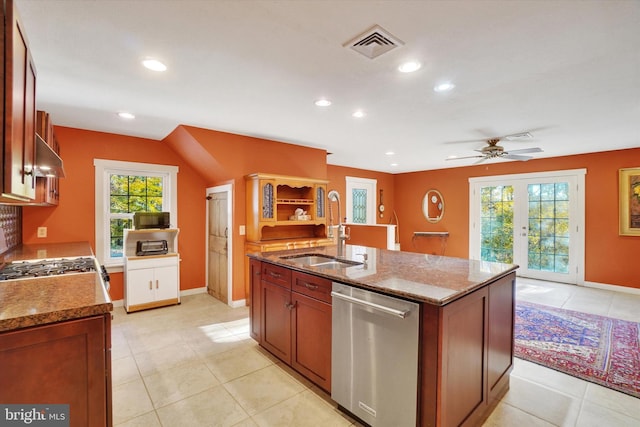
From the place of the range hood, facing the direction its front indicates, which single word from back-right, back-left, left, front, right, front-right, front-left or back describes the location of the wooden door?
front-left

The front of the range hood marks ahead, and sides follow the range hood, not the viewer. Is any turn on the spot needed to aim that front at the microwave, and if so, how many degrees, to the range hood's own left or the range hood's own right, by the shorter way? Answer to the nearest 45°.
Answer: approximately 45° to the range hood's own left

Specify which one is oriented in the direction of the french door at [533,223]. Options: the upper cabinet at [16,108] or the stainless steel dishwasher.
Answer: the upper cabinet

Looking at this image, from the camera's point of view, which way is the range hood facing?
to the viewer's right

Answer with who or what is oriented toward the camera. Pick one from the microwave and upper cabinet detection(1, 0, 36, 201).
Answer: the microwave

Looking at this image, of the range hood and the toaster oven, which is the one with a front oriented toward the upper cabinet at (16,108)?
the toaster oven

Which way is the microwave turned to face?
toward the camera

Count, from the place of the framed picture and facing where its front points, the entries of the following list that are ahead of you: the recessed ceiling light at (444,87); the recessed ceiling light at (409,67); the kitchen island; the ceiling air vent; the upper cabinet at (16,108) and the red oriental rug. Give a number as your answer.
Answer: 6

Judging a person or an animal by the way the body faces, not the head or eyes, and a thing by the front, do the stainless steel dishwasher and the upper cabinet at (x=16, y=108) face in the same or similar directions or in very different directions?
very different directions

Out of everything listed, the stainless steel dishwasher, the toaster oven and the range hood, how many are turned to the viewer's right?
1

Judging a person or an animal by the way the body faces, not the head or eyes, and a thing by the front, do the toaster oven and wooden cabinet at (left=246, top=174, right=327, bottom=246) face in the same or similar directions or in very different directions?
same or similar directions

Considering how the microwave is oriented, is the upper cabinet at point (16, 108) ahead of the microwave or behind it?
ahead

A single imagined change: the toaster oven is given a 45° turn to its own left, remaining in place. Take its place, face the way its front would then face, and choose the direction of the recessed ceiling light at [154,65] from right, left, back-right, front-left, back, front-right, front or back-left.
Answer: front-right

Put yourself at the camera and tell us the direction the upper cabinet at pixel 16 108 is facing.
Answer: facing to the right of the viewer

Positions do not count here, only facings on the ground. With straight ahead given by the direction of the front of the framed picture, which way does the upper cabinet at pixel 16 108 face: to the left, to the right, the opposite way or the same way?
the opposite way

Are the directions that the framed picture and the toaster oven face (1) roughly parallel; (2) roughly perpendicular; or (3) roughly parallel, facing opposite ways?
roughly perpendicular

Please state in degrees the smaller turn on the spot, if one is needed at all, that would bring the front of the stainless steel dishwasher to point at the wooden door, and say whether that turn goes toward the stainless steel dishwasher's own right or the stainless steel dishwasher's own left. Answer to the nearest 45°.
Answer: approximately 90° to the stainless steel dishwasher's own right

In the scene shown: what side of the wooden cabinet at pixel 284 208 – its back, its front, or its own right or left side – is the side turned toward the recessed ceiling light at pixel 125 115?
right
